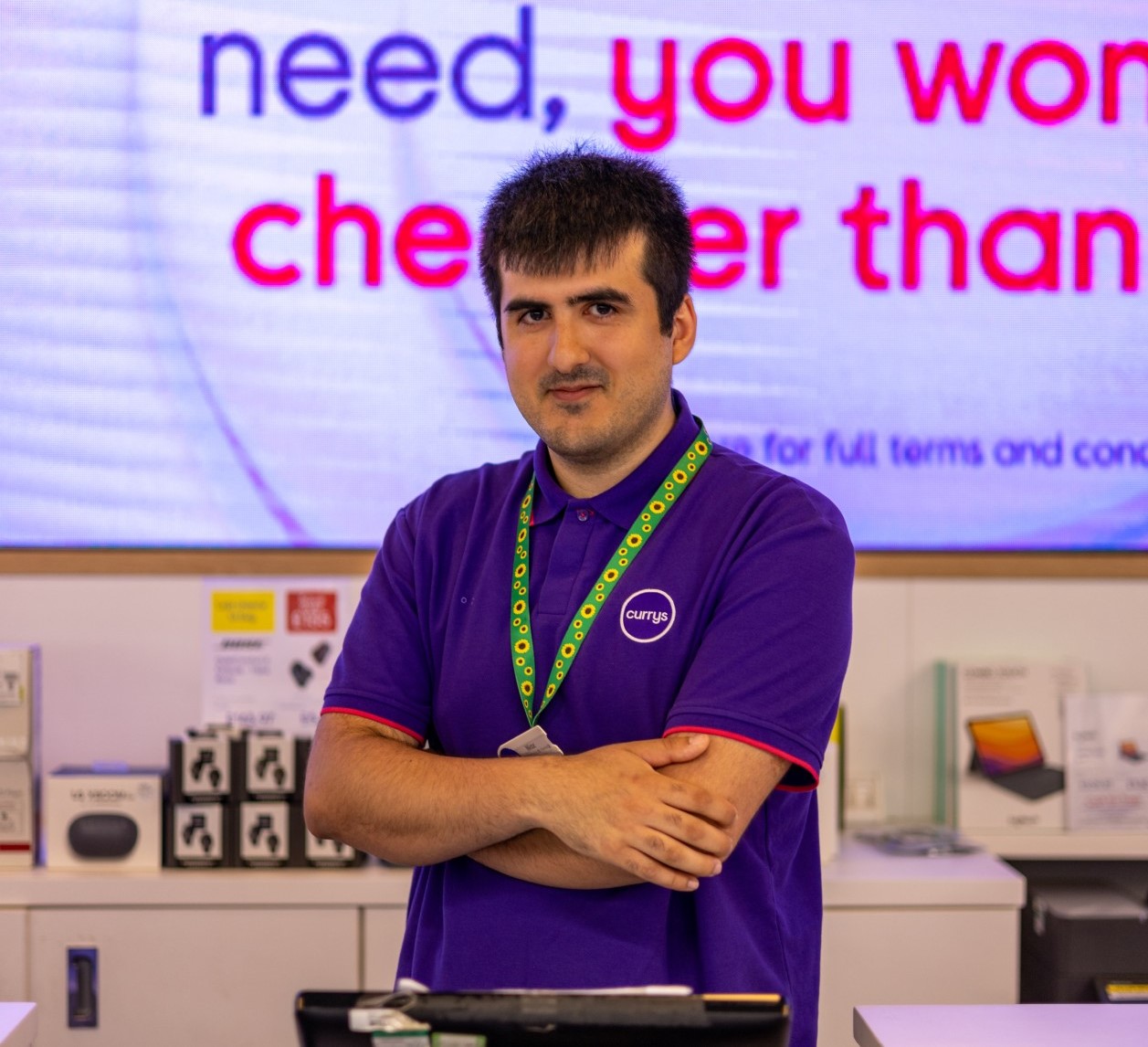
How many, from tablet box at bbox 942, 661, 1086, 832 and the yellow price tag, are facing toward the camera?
2

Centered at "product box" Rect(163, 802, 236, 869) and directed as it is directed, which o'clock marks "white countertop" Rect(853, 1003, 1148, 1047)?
The white countertop is roughly at 11 o'clock from the product box.

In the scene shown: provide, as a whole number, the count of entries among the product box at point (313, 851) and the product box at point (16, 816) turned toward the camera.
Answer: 2

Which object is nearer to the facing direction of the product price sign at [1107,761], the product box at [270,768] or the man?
the man

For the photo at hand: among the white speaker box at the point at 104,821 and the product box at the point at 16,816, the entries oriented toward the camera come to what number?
2

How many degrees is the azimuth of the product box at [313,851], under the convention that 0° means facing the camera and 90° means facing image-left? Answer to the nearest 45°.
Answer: approximately 0°
